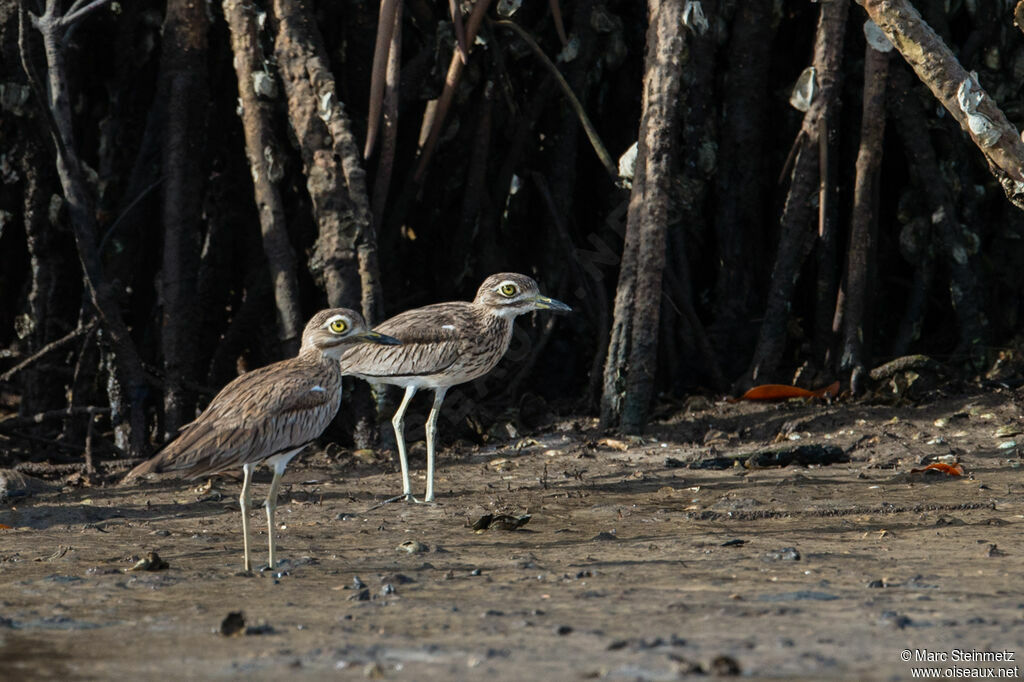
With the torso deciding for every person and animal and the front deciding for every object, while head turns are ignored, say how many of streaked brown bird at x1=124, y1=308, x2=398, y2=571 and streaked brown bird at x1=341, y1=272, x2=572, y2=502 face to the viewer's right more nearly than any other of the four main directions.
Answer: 2

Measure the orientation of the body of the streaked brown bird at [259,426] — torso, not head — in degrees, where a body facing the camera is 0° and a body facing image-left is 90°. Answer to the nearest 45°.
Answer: approximately 270°

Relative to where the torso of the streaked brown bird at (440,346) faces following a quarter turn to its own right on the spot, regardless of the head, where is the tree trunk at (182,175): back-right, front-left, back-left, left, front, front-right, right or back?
back-right

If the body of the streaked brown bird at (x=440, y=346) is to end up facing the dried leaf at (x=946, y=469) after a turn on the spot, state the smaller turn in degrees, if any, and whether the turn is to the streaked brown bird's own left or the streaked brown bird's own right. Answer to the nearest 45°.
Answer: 0° — it already faces it

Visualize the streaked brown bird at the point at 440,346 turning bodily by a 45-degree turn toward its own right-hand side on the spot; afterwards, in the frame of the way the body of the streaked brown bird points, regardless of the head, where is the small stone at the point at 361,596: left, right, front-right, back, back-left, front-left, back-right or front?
front-right

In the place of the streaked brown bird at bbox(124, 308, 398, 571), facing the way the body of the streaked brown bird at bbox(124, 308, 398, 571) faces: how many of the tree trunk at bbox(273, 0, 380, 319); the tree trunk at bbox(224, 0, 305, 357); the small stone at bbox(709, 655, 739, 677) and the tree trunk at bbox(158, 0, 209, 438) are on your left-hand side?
3

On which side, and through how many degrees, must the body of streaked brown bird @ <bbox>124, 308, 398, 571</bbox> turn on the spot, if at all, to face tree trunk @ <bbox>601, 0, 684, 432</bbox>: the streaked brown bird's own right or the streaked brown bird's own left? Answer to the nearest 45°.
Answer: approximately 45° to the streaked brown bird's own left

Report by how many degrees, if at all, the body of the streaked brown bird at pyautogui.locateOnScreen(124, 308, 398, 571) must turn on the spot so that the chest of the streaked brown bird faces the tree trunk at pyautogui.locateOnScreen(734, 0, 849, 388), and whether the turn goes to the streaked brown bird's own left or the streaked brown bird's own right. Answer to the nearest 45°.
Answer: approximately 45° to the streaked brown bird's own left

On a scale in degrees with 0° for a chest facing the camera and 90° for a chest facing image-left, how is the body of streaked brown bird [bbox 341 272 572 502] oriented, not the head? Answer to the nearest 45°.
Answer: approximately 270°

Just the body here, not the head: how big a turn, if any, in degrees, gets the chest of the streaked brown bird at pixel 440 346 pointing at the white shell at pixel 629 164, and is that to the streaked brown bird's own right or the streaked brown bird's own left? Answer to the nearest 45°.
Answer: approximately 45° to the streaked brown bird's own left

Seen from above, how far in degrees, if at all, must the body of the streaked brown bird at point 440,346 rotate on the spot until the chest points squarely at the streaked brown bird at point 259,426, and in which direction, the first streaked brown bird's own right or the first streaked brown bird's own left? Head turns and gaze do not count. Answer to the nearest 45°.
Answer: approximately 90° to the first streaked brown bird's own right
